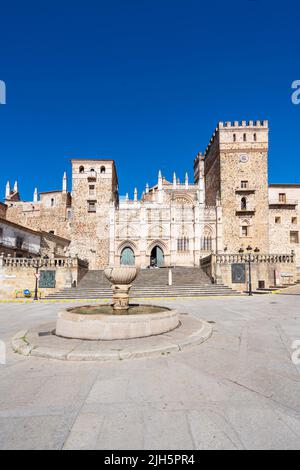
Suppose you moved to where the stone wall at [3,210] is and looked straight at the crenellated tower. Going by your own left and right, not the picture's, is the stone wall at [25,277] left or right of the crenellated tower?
right

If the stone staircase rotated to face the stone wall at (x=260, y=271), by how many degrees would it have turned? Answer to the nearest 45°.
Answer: approximately 90° to its left

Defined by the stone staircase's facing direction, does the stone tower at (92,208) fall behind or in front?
behind

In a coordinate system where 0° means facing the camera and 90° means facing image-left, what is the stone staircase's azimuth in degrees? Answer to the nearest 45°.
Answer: approximately 0°

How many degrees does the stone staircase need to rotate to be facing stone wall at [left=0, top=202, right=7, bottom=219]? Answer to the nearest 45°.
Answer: approximately 135° to its right

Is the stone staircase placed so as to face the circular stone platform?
yes

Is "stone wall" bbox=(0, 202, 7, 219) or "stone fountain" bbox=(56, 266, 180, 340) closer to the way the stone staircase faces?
the stone fountain

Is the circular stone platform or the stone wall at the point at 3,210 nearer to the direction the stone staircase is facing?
the circular stone platform

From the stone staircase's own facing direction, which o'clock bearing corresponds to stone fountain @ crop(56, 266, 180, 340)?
The stone fountain is roughly at 12 o'clock from the stone staircase.
